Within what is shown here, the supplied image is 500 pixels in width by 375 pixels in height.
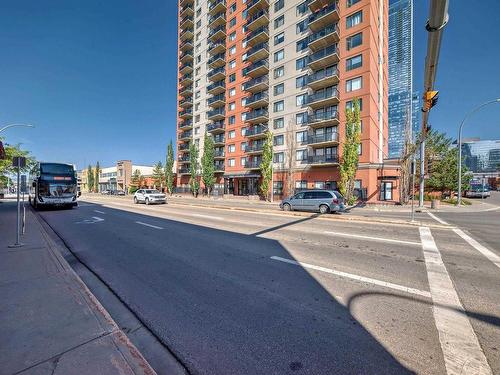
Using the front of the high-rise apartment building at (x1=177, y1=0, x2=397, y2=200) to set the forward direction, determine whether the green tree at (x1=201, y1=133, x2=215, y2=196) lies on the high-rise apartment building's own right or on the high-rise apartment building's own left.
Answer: on the high-rise apartment building's own right

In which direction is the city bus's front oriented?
toward the camera

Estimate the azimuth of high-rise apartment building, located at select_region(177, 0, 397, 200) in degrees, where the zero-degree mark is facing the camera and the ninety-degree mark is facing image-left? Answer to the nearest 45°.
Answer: approximately 45°

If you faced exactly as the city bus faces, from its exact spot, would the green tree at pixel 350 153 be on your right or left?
on your left

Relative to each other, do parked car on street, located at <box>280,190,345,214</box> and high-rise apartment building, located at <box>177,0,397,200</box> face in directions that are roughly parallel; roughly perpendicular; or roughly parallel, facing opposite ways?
roughly perpendicular

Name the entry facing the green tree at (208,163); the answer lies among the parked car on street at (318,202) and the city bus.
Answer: the parked car on street

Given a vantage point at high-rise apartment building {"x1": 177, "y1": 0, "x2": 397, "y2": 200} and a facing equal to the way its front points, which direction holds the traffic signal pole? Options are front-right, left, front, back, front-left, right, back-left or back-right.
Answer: front-left

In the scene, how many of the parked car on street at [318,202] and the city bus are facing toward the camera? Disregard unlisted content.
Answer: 1
